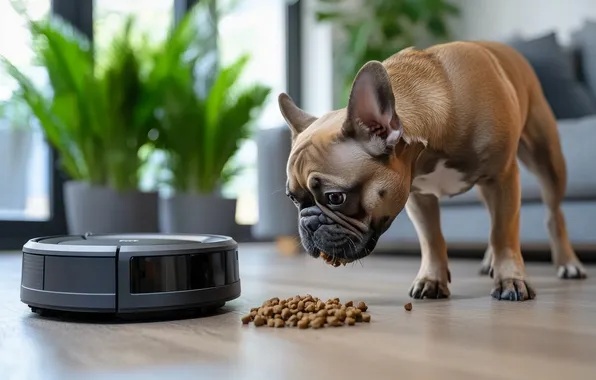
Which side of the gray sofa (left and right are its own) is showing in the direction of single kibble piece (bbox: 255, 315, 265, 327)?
front

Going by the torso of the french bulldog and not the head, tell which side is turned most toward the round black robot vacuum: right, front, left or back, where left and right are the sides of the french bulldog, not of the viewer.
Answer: front

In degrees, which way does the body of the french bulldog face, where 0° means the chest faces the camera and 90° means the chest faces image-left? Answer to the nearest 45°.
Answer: approximately 45°

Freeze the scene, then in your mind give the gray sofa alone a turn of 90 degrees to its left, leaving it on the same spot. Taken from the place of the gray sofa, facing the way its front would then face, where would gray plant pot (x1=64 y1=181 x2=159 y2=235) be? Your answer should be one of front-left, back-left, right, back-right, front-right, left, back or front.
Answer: back

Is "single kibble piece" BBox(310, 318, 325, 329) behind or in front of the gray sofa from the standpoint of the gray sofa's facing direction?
in front

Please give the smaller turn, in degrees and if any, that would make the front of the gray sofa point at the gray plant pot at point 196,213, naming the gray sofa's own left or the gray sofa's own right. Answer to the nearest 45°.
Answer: approximately 90° to the gray sofa's own right

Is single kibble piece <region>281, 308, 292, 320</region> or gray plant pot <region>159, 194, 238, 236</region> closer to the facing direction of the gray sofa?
the single kibble piece

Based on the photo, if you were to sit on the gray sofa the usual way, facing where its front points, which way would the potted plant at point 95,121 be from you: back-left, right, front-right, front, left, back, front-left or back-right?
right

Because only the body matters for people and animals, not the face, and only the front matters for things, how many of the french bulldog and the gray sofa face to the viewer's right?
0

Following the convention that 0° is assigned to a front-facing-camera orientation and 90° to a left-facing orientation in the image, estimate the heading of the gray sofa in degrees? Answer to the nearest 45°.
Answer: approximately 0°

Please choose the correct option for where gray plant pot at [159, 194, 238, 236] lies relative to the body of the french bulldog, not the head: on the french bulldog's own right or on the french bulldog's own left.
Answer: on the french bulldog's own right

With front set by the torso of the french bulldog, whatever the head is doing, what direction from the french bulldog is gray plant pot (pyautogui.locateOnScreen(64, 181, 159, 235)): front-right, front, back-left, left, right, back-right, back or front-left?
right
